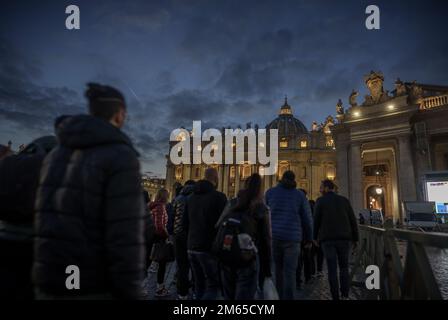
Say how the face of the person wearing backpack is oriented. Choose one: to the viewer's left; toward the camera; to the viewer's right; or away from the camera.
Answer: away from the camera

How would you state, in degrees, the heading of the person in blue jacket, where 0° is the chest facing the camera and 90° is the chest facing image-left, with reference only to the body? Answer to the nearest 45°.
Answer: approximately 180°

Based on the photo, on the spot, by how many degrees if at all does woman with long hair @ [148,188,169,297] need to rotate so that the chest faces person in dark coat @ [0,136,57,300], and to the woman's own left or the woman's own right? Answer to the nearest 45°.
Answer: approximately 180°

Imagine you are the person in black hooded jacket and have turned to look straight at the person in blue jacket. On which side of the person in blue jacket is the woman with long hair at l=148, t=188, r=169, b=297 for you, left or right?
left

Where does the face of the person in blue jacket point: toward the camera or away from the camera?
away from the camera

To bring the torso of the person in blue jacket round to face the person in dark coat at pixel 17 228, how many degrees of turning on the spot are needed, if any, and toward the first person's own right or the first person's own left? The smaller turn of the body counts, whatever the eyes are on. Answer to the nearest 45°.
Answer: approximately 135° to the first person's own left

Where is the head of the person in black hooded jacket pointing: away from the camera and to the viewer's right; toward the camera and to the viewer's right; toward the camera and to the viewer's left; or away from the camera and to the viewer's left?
away from the camera and to the viewer's right

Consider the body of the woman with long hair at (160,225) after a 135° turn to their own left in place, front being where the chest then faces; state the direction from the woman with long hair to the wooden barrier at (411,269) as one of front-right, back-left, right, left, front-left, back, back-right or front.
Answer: left

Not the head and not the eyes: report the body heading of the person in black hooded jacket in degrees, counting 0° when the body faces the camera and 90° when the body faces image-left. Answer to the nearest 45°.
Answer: approximately 225°

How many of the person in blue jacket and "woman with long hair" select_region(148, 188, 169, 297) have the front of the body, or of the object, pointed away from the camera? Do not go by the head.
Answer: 2

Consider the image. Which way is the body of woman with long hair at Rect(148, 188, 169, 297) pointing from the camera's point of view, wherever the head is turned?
away from the camera
